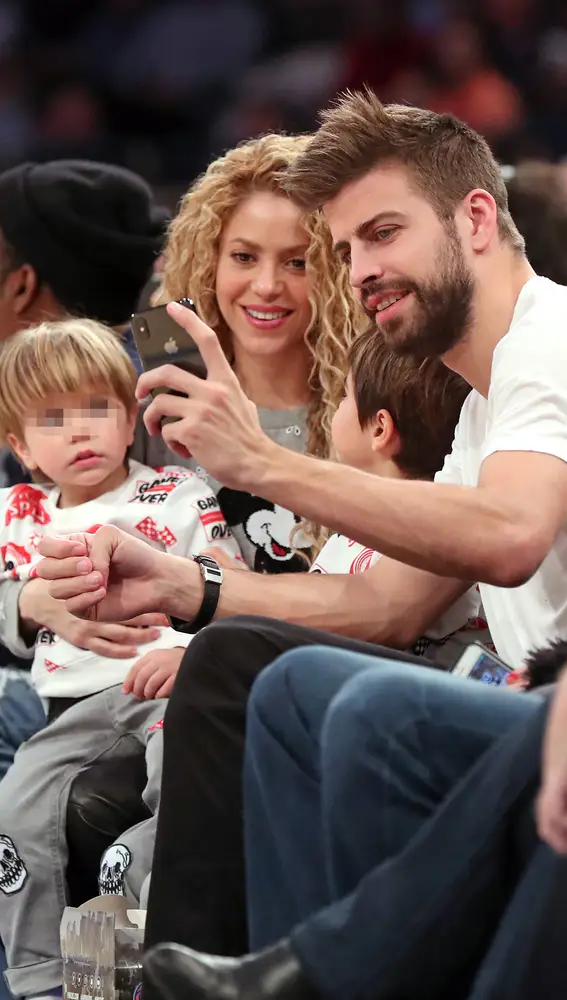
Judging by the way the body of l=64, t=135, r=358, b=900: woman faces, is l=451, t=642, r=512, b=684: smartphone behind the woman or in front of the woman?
in front

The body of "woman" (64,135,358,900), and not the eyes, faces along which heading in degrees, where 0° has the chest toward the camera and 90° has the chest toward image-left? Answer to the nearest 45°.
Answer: approximately 0°

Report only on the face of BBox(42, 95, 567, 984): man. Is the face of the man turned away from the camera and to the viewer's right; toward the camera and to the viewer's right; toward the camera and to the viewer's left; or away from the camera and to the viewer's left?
toward the camera and to the viewer's left

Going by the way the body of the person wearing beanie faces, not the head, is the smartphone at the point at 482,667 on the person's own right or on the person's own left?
on the person's own left

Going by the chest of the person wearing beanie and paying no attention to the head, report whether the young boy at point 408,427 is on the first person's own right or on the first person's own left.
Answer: on the first person's own left
